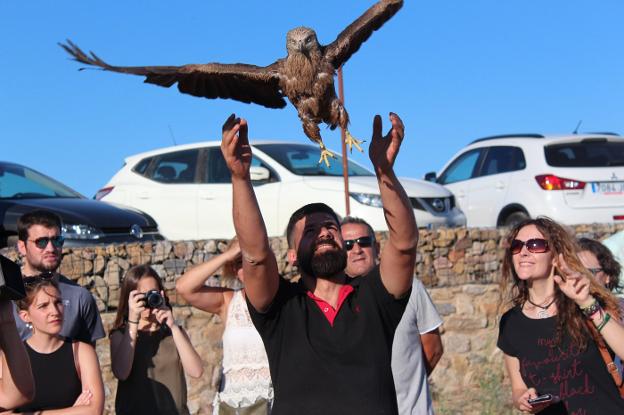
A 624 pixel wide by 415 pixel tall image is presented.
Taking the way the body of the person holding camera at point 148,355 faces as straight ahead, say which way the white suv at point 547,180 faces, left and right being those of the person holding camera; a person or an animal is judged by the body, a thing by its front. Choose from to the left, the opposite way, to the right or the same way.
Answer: the opposite way

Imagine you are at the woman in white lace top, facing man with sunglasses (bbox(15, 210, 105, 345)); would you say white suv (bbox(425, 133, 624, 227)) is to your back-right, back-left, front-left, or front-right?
back-right

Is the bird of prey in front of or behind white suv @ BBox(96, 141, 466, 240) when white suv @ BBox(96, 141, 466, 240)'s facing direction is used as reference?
in front

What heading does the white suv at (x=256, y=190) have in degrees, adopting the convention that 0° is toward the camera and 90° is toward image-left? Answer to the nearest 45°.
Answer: approximately 315°

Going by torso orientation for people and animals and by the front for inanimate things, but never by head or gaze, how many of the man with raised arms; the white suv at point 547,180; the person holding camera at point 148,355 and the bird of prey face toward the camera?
3

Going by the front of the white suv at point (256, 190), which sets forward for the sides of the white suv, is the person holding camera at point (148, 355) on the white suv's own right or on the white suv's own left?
on the white suv's own right

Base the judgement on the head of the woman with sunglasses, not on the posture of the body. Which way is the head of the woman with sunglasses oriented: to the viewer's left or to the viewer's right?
to the viewer's left

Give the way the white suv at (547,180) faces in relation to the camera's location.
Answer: facing away from the viewer and to the left of the viewer

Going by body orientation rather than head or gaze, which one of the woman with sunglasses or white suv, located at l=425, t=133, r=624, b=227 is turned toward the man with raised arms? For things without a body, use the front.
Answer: the woman with sunglasses
